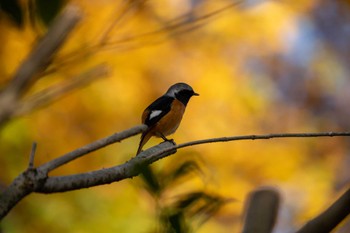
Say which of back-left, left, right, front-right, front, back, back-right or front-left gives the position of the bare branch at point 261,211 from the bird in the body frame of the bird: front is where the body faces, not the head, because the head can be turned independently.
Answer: right

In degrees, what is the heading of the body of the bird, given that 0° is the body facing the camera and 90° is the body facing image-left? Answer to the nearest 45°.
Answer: approximately 270°

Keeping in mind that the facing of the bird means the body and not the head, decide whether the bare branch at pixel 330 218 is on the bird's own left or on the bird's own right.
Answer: on the bird's own right
